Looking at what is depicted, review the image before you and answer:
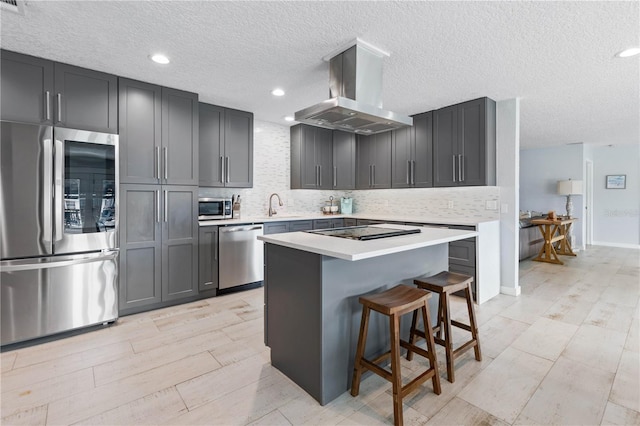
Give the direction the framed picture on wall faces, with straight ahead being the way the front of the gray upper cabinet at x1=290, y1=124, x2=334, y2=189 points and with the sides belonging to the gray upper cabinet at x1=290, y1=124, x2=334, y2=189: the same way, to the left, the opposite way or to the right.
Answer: to the right

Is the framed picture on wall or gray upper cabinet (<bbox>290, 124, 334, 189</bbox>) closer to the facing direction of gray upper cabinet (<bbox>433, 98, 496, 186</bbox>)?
the gray upper cabinet

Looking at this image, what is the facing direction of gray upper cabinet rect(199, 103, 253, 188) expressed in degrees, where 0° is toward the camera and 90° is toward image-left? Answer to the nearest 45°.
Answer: approximately 315°

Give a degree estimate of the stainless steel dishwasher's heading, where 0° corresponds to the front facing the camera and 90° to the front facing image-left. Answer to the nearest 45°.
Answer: approximately 315°

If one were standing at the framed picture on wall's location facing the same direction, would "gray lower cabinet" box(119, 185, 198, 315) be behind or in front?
in front

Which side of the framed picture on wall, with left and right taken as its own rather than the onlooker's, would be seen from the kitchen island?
front

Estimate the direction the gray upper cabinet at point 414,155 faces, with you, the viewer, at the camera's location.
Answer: facing the viewer and to the left of the viewer

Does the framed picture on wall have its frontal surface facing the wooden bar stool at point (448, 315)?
yes

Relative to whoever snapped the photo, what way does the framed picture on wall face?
facing the viewer

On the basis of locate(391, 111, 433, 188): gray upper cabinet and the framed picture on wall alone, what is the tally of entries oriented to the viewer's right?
0

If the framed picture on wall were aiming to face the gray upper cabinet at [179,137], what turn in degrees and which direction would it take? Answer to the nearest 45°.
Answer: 0° — it already faces it

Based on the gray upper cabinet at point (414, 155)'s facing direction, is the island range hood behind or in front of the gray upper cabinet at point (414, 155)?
in front
